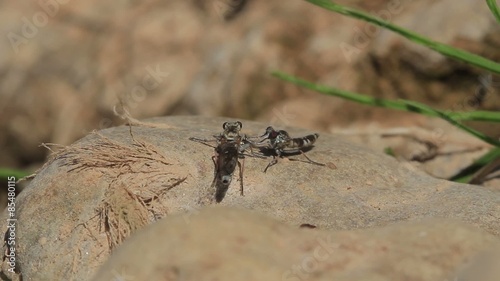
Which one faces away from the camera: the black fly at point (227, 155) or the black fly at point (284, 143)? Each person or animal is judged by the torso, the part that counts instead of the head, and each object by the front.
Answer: the black fly at point (227, 155)

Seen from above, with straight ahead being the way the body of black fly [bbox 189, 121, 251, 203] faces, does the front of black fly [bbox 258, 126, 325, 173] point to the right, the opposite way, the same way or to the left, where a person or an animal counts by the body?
to the left

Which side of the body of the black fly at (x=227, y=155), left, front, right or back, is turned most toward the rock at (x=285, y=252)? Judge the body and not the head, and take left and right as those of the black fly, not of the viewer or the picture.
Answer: back

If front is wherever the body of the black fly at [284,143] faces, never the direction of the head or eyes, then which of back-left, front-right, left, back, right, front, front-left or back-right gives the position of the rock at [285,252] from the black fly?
left

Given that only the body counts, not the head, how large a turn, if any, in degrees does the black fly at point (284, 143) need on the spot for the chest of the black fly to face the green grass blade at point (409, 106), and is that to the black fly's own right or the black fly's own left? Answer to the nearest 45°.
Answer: approximately 135° to the black fly's own right

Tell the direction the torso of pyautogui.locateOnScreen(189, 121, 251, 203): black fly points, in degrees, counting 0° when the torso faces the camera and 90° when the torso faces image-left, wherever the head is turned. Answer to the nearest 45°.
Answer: approximately 180°

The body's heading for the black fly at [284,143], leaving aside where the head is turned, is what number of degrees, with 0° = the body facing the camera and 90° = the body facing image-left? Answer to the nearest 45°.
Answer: approximately 90°

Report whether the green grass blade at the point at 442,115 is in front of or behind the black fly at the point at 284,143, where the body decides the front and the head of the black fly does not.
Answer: behind

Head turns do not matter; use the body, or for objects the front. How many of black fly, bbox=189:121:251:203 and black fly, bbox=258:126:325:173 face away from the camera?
1

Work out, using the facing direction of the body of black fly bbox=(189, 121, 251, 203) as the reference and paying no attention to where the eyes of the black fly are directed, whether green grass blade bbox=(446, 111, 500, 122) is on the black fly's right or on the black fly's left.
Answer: on the black fly's right
